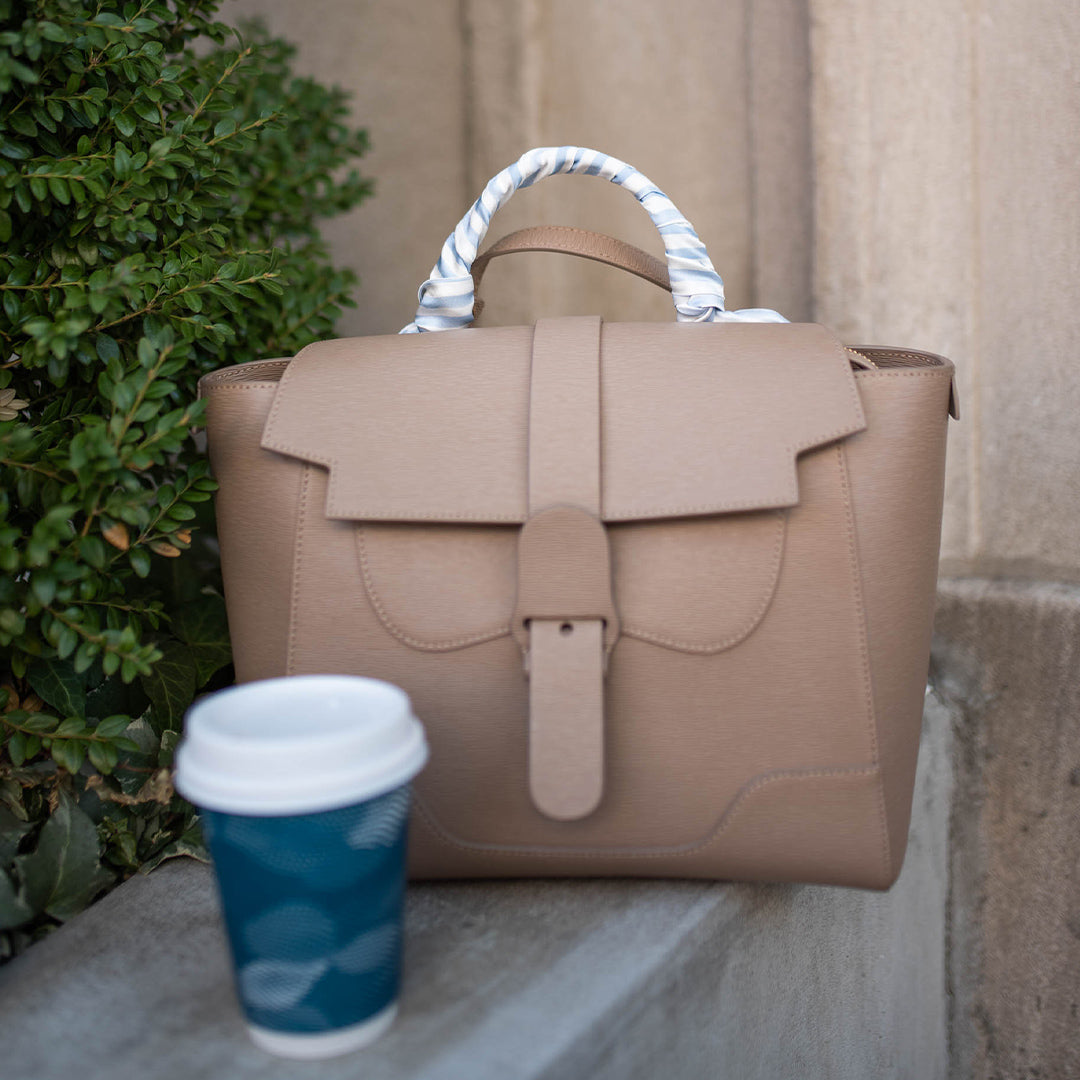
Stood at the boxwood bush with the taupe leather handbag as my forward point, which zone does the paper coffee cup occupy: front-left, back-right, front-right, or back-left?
front-right

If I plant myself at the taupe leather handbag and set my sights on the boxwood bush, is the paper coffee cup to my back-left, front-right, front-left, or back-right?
front-left

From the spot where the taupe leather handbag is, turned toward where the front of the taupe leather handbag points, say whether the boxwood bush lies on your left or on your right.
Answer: on your right

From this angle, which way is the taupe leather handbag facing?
toward the camera
